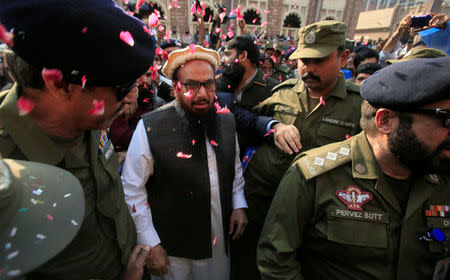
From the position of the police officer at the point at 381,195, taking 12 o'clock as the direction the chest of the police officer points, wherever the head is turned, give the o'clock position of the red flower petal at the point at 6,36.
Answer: The red flower petal is roughly at 3 o'clock from the police officer.

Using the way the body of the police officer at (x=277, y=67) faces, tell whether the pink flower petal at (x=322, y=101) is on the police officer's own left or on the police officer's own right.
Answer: on the police officer's own left

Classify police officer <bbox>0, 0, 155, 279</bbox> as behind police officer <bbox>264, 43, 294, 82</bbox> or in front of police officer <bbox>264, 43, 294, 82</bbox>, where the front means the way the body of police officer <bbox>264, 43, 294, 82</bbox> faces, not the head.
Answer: in front

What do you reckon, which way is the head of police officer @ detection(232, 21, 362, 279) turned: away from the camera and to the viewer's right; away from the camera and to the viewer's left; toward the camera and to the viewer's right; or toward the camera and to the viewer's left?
toward the camera and to the viewer's left

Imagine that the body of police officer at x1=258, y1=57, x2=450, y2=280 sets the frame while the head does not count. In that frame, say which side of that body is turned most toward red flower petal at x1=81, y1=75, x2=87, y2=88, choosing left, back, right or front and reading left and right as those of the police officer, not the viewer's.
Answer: right

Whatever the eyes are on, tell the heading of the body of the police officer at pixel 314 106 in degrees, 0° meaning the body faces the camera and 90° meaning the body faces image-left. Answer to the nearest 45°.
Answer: approximately 45°

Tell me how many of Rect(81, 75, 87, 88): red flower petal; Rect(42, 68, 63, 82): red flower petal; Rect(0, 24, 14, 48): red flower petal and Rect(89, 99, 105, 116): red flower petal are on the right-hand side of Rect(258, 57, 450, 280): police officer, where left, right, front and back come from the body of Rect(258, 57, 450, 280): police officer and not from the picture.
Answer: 4

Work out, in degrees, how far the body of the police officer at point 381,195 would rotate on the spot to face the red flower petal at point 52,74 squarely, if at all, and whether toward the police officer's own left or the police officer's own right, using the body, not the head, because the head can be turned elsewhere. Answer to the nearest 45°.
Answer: approximately 90° to the police officer's own right

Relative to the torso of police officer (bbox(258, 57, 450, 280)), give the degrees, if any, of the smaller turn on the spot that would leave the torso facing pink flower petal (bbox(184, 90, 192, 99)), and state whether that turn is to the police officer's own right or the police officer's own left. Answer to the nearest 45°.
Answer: approximately 135° to the police officer's own right

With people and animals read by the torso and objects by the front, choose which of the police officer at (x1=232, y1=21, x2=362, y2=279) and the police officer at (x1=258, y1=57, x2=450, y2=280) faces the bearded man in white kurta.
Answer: the police officer at (x1=232, y1=21, x2=362, y2=279)

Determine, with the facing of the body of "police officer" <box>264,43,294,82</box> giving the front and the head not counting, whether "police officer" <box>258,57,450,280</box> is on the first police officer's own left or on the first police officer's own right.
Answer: on the first police officer's own left

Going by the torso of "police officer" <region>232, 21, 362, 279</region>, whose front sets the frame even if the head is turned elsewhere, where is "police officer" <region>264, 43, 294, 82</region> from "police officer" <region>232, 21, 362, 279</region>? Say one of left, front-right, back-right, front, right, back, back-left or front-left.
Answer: back-right
